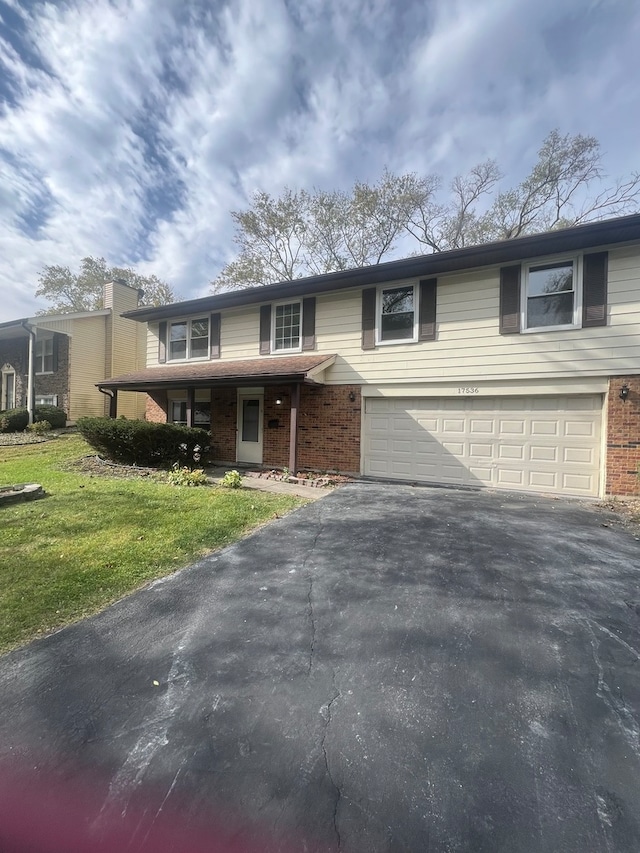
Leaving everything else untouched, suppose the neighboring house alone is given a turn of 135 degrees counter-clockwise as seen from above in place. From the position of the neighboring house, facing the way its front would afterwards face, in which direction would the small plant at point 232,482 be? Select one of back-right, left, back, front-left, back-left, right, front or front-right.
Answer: right

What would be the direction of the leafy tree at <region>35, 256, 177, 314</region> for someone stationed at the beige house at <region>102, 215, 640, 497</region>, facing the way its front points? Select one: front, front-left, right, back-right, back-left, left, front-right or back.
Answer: right

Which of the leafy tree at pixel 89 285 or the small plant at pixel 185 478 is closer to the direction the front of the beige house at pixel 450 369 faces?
the small plant

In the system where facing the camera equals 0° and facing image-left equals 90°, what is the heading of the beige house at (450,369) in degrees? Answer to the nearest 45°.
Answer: approximately 45°

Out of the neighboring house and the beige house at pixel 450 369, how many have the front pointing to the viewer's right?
0

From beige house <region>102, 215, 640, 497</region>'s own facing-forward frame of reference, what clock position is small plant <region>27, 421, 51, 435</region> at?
The small plant is roughly at 2 o'clock from the beige house.

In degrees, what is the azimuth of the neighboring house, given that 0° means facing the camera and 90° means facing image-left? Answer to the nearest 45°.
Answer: approximately 45°

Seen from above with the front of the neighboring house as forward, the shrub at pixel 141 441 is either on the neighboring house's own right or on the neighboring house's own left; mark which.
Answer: on the neighboring house's own left

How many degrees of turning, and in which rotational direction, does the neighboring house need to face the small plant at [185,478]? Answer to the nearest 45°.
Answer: approximately 45° to its left
